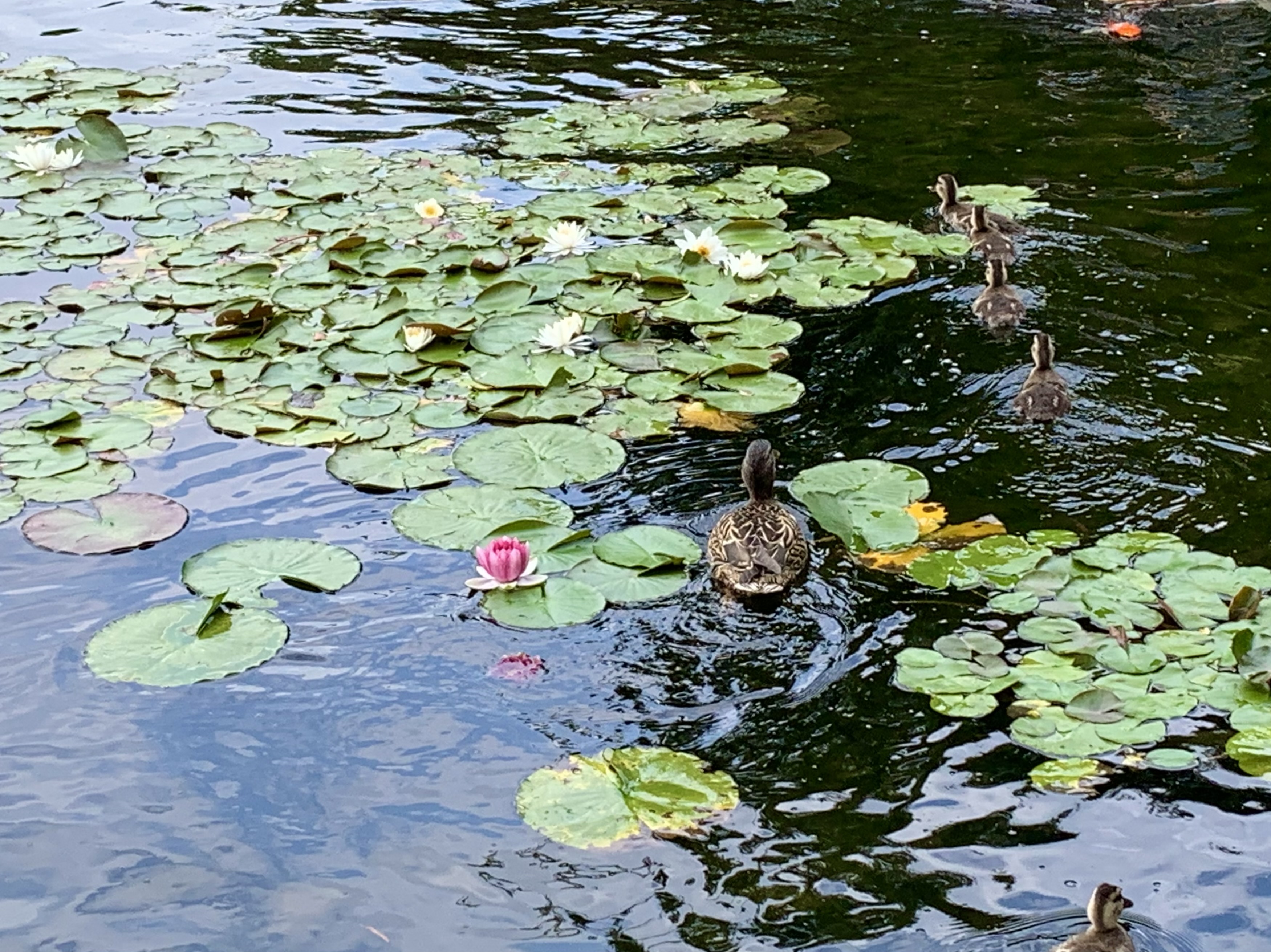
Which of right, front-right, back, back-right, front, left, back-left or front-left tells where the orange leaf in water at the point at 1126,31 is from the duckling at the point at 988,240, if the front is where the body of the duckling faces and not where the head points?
front-right

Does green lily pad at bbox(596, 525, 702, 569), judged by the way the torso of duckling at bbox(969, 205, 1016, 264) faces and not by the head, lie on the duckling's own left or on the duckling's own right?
on the duckling's own left

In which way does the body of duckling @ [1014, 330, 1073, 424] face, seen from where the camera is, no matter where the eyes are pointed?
away from the camera

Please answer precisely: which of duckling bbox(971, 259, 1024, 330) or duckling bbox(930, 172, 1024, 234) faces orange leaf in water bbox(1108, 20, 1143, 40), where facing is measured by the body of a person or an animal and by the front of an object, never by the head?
duckling bbox(971, 259, 1024, 330)

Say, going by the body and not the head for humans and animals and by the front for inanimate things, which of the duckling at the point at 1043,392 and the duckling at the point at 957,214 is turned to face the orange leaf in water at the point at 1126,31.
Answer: the duckling at the point at 1043,392

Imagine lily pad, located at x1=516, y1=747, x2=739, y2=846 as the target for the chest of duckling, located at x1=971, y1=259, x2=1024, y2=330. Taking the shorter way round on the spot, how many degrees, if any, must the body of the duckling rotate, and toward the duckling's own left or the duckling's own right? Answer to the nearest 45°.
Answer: approximately 180°

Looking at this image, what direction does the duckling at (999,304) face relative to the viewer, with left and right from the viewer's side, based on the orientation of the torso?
facing away from the viewer

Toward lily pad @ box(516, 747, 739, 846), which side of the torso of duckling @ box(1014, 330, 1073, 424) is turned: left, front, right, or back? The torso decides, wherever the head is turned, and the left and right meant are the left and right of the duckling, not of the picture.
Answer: back

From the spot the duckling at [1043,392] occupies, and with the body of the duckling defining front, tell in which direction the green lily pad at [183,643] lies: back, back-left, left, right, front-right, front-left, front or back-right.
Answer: back-left

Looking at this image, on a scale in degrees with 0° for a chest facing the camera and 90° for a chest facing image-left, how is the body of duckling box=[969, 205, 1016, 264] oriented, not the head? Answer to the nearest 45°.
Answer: approximately 135°

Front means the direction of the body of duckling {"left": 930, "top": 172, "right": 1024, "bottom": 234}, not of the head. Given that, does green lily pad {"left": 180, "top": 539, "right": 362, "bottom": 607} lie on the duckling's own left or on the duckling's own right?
on the duckling's own left

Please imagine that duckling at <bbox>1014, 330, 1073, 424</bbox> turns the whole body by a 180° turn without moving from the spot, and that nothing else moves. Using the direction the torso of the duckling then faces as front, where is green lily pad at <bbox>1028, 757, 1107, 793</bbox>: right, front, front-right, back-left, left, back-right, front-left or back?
front

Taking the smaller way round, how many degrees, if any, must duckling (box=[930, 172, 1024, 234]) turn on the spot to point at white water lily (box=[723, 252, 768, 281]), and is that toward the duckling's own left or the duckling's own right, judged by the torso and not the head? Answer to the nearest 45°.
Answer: approximately 45° to the duckling's own left
